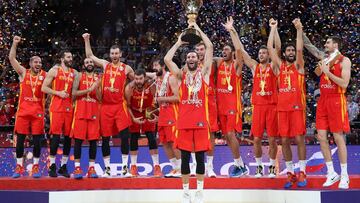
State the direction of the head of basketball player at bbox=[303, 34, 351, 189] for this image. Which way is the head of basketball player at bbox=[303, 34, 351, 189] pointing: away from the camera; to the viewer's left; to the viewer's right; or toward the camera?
to the viewer's left

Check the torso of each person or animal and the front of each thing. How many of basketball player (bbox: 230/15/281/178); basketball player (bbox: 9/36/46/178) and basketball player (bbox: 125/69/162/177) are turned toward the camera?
3

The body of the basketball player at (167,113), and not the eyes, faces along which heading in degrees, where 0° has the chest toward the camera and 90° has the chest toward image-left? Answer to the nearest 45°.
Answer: approximately 45°

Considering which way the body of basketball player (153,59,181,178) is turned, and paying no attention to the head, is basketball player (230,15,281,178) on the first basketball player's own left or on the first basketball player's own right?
on the first basketball player's own left

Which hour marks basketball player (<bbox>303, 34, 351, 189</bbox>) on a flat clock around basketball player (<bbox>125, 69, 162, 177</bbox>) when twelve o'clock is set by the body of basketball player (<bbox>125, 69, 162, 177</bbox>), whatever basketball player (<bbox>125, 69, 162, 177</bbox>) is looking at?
basketball player (<bbox>303, 34, 351, 189</bbox>) is roughly at 10 o'clock from basketball player (<bbox>125, 69, 162, 177</bbox>).

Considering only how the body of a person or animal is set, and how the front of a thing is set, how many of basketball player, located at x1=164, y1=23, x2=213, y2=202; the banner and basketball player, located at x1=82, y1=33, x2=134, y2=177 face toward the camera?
3

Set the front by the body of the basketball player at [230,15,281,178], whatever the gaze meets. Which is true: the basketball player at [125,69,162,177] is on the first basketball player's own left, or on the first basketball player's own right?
on the first basketball player's own right

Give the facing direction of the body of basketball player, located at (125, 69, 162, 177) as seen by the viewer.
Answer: toward the camera

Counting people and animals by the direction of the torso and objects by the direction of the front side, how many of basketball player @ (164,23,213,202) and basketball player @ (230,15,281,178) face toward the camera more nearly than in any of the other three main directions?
2
